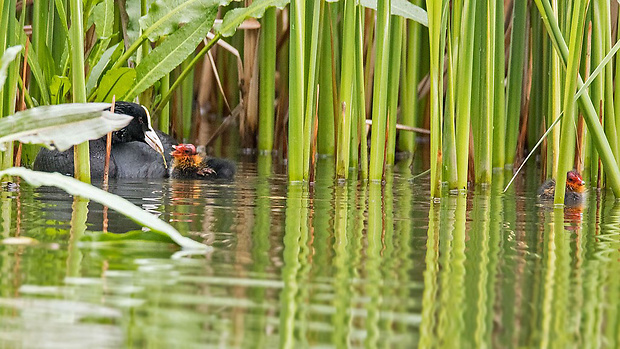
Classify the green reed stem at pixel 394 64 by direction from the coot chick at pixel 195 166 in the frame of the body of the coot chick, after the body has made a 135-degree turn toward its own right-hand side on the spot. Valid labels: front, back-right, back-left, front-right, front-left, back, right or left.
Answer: front-right

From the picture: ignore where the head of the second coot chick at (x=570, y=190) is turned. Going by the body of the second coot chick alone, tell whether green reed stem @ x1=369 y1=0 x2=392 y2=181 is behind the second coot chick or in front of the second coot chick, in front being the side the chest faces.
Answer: behind

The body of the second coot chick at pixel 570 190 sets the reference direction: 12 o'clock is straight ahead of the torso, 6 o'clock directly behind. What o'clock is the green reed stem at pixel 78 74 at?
The green reed stem is roughly at 5 o'clock from the second coot chick.

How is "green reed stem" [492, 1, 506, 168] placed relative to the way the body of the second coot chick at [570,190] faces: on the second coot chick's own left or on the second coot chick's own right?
on the second coot chick's own left

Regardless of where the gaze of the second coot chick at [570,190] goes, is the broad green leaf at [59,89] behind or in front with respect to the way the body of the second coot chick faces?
behind

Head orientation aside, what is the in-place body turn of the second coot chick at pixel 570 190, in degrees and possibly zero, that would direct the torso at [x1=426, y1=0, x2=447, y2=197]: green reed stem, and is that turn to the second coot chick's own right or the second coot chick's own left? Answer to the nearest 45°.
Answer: approximately 135° to the second coot chick's own right

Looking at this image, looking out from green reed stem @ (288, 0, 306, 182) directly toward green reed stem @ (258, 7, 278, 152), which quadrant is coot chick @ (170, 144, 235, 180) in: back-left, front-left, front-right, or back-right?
front-left

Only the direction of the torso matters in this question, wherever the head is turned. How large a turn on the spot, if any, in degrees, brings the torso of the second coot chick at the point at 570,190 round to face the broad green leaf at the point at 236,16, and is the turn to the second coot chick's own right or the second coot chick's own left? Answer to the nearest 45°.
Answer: approximately 180°

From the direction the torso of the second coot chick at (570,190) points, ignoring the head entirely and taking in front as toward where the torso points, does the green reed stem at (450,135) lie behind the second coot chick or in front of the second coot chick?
behind

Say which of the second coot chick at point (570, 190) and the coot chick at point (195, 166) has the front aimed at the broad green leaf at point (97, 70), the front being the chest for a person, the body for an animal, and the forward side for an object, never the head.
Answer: the coot chick

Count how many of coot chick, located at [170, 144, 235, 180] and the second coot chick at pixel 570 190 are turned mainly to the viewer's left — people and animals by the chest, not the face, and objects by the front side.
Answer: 1

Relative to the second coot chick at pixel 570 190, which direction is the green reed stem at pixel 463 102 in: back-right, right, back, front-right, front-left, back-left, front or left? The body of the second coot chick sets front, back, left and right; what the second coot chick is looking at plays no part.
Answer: back-right

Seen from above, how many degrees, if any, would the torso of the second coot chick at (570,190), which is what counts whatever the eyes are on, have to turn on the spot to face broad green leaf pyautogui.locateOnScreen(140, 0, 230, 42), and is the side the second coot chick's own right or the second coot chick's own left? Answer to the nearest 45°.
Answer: approximately 180°

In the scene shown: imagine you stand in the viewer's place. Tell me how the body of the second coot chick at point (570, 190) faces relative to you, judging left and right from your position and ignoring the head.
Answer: facing to the right of the viewer

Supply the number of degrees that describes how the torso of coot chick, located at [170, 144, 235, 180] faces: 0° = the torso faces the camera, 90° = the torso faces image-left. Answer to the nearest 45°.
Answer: approximately 90°

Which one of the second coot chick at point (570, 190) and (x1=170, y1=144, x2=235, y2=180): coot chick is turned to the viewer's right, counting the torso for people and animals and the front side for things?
the second coot chick
